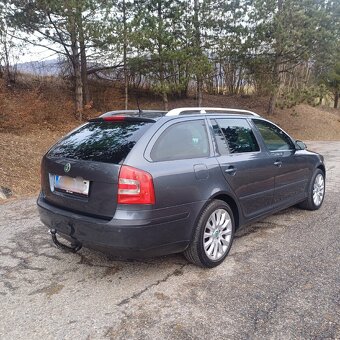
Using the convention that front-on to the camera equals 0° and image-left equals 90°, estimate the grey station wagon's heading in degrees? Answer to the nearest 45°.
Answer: approximately 225°
